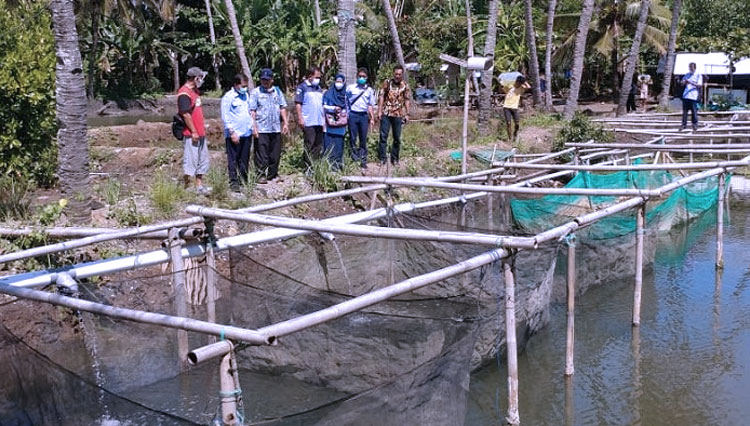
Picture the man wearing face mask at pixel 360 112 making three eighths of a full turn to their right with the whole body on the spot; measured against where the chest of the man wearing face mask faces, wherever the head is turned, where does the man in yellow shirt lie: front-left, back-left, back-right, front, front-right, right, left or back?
right

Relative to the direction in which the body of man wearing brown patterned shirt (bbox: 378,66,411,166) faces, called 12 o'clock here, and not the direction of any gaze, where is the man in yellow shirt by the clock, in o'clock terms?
The man in yellow shirt is roughly at 7 o'clock from the man wearing brown patterned shirt.

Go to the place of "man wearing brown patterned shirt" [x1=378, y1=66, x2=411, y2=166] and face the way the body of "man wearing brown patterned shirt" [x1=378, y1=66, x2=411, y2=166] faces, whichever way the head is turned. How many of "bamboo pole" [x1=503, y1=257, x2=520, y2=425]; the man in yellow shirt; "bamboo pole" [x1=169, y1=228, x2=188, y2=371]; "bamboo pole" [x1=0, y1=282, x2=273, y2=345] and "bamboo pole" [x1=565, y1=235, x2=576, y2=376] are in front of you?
4

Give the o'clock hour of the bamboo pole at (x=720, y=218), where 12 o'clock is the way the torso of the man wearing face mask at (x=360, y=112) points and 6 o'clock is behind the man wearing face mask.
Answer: The bamboo pole is roughly at 10 o'clock from the man wearing face mask.

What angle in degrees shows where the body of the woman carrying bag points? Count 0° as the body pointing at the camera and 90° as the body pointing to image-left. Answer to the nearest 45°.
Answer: approximately 0°

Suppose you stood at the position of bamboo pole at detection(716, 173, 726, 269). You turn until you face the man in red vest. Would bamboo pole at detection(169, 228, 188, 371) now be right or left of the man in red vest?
left
